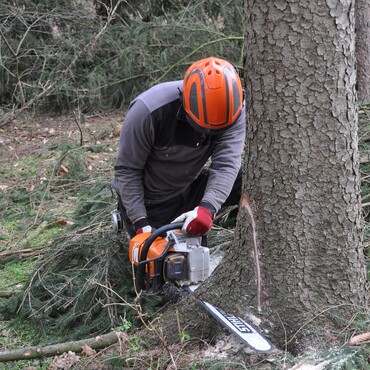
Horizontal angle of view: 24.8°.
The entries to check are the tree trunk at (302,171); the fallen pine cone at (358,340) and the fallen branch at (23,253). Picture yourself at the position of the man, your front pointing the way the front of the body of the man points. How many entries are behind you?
1

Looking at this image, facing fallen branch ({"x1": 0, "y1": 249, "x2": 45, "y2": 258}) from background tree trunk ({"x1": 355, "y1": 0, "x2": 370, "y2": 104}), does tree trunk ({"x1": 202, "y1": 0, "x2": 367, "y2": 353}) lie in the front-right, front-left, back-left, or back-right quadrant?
front-left

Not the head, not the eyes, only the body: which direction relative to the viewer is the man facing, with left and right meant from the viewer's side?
facing the viewer and to the right of the viewer

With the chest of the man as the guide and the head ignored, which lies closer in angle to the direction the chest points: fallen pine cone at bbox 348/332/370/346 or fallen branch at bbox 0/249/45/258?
the fallen pine cone

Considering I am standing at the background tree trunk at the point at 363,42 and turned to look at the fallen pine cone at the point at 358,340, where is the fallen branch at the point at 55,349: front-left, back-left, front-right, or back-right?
front-right

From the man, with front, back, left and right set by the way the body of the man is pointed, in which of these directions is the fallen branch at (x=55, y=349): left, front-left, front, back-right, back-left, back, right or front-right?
right

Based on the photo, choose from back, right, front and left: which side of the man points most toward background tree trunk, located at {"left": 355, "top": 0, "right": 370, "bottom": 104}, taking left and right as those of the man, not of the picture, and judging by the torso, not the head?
left

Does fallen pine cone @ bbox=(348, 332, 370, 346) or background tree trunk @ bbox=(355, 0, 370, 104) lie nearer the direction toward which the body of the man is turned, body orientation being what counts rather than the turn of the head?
the fallen pine cone

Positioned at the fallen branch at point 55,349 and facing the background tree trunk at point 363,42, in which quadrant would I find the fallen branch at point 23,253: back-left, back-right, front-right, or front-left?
front-left

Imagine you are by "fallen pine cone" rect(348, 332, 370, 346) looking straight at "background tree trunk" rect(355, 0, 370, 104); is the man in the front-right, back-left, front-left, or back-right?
front-left

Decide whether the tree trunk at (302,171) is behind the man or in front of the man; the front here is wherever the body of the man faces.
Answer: in front
